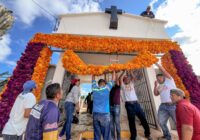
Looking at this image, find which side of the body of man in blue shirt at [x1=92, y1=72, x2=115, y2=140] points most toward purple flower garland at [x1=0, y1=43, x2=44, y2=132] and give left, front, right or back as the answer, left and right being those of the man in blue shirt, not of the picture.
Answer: left

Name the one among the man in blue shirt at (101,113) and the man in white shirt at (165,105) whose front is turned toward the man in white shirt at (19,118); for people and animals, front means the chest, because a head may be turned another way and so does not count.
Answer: the man in white shirt at (165,105)

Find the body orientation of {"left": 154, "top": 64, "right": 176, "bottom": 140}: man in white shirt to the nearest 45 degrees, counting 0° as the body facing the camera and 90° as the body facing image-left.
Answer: approximately 45°

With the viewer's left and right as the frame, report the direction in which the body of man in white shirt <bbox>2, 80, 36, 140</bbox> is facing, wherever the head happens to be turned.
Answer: facing away from the viewer and to the right of the viewer

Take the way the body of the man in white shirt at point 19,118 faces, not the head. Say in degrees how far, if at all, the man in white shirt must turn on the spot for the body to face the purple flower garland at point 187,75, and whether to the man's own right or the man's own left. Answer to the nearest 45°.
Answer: approximately 45° to the man's own right

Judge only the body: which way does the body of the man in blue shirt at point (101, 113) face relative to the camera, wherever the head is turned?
away from the camera

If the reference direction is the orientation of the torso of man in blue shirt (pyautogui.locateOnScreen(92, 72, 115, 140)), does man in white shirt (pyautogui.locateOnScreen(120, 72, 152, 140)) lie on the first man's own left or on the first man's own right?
on the first man's own right

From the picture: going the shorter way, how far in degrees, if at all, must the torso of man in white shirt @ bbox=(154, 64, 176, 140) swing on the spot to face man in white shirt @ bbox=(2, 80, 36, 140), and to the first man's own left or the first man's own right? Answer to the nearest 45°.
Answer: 0° — they already face them
